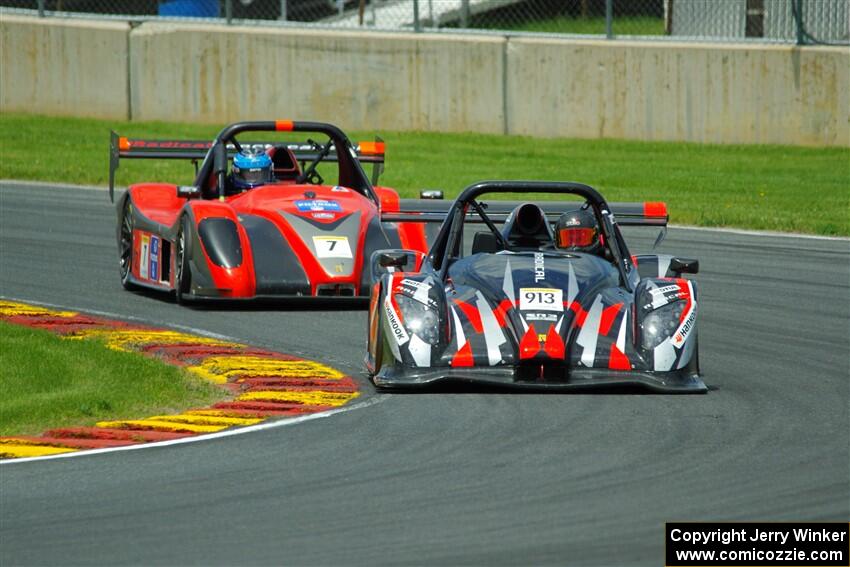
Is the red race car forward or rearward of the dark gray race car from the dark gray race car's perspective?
rearward

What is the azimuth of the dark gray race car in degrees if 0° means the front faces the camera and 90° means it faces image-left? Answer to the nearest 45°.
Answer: approximately 0°
